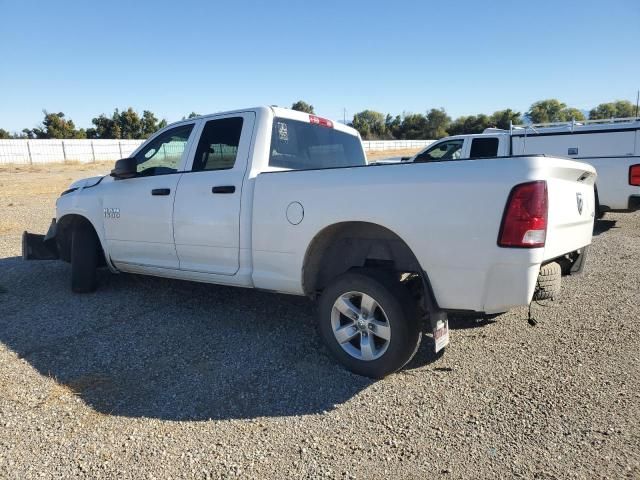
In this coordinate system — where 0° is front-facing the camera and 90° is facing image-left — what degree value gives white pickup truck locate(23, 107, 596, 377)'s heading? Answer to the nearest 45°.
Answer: approximately 135°

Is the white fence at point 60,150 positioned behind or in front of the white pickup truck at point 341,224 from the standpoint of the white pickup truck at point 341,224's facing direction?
in front

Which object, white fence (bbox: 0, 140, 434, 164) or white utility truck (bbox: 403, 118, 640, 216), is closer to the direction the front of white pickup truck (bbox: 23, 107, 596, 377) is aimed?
the white fence

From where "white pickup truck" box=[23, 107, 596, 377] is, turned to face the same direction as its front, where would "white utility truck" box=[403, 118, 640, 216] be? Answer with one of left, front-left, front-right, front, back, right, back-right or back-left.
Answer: right
